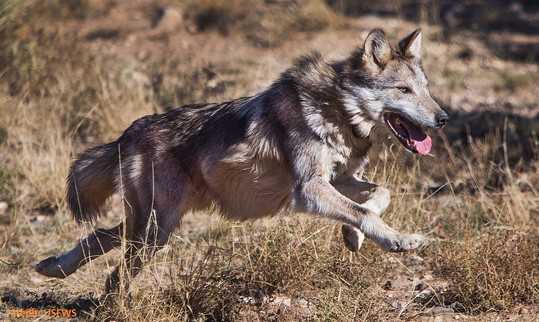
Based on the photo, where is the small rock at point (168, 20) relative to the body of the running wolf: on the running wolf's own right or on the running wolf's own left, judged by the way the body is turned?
on the running wolf's own left

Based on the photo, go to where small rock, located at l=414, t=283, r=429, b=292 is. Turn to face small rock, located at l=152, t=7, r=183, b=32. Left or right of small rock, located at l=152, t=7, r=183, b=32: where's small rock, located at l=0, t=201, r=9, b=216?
left

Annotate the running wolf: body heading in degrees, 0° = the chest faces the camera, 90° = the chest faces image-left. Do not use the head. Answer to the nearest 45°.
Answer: approximately 270°

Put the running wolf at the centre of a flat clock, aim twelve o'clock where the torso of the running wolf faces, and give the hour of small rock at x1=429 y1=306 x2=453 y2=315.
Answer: The small rock is roughly at 1 o'clock from the running wolf.

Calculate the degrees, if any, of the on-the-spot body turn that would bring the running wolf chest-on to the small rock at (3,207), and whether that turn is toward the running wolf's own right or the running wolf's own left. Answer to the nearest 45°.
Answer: approximately 135° to the running wolf's own left
